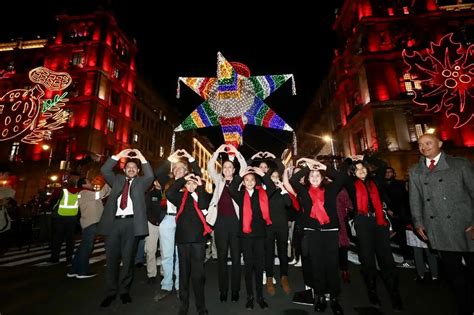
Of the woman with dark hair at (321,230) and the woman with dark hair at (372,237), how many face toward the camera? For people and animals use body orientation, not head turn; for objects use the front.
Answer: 2

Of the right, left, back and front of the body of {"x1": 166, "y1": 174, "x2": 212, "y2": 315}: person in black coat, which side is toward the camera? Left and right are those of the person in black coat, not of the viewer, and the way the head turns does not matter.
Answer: front

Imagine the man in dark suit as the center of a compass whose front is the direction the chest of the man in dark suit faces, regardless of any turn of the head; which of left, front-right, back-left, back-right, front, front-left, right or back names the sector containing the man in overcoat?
front-left

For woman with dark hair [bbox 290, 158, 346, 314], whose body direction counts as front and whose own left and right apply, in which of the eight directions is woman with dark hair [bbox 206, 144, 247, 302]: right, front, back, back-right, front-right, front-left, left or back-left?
right

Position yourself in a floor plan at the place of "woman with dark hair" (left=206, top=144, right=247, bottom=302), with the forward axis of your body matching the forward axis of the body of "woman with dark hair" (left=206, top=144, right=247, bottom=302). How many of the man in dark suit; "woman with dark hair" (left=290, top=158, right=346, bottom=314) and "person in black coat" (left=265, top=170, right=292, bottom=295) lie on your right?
1

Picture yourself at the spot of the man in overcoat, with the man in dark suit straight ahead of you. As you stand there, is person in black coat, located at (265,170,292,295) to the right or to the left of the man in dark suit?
right

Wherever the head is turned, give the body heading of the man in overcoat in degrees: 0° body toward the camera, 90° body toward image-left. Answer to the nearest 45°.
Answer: approximately 45°

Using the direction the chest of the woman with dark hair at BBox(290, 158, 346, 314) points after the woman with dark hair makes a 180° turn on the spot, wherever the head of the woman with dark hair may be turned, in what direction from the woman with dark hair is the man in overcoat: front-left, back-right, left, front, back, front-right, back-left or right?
right

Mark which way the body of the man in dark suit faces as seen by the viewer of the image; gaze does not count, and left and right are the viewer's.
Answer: facing the viewer
